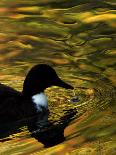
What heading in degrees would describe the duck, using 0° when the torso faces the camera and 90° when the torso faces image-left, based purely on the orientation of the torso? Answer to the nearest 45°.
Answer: approximately 270°
